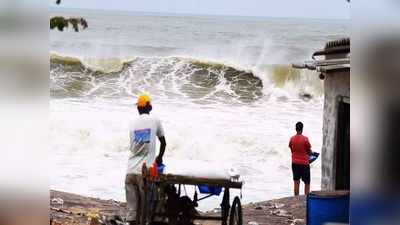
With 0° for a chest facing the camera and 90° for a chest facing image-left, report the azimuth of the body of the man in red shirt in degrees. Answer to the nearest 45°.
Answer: approximately 180°

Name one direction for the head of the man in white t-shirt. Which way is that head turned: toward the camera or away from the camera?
away from the camera
